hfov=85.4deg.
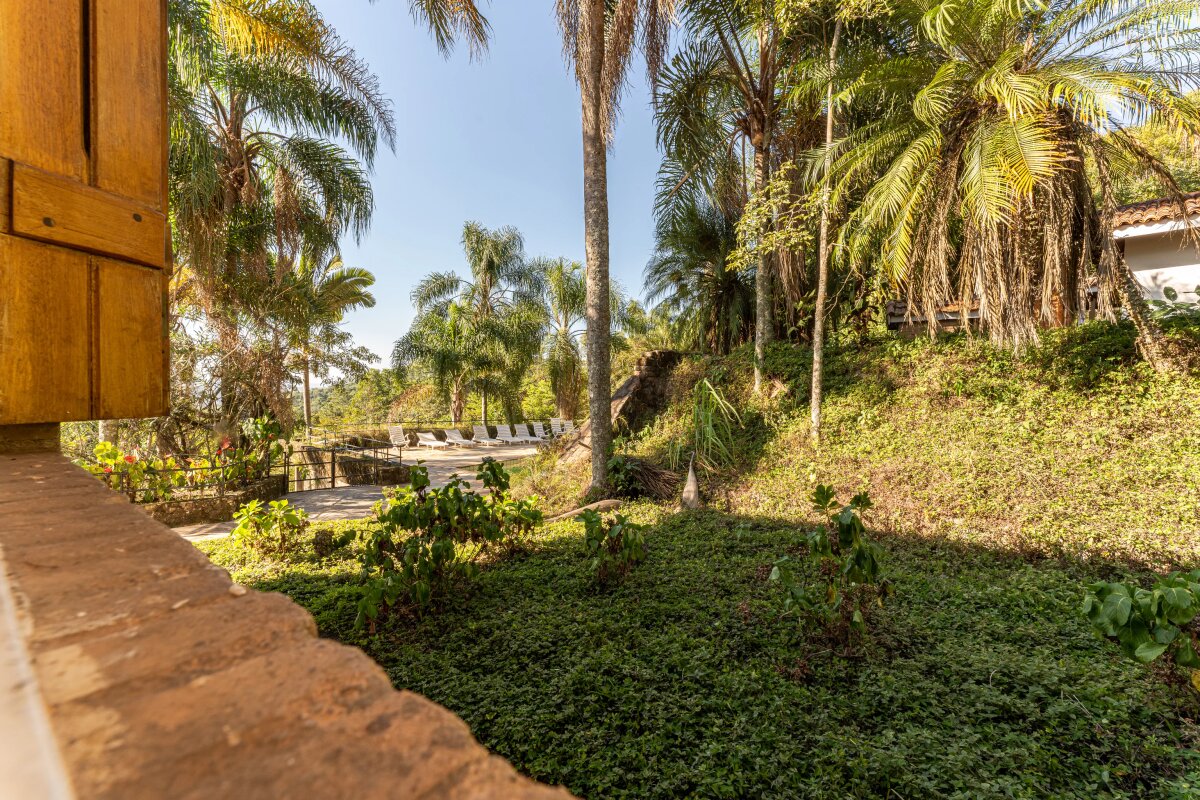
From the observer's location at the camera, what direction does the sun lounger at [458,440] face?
facing the viewer and to the right of the viewer

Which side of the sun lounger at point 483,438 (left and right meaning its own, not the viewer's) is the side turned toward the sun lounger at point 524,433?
left

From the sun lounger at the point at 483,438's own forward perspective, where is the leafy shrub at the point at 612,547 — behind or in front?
in front

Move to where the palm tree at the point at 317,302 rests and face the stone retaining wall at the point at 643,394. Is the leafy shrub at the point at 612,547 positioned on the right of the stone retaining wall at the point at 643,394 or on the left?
right

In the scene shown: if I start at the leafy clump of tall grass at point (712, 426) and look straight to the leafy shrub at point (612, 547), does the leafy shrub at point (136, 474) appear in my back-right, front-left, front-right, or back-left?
front-right

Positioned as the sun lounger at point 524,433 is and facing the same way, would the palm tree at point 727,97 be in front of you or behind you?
in front

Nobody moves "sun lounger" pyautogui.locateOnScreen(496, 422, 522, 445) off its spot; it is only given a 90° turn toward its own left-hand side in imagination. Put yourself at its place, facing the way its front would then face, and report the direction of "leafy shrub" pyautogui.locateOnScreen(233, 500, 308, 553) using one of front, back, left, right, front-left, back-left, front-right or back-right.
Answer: back-right

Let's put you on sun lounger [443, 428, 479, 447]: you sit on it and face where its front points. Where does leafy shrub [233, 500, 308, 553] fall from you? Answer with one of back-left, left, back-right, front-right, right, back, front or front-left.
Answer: front-right

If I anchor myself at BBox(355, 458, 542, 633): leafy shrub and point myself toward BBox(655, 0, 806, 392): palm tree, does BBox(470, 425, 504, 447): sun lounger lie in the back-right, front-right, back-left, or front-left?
front-left

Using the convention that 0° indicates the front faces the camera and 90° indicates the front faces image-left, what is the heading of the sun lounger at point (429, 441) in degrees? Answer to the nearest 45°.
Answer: approximately 315°

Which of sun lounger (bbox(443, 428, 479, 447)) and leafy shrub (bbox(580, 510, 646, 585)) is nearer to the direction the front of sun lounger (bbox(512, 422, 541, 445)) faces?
the leafy shrub

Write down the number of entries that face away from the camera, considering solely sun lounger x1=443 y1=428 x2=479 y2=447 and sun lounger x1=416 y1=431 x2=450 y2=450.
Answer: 0
